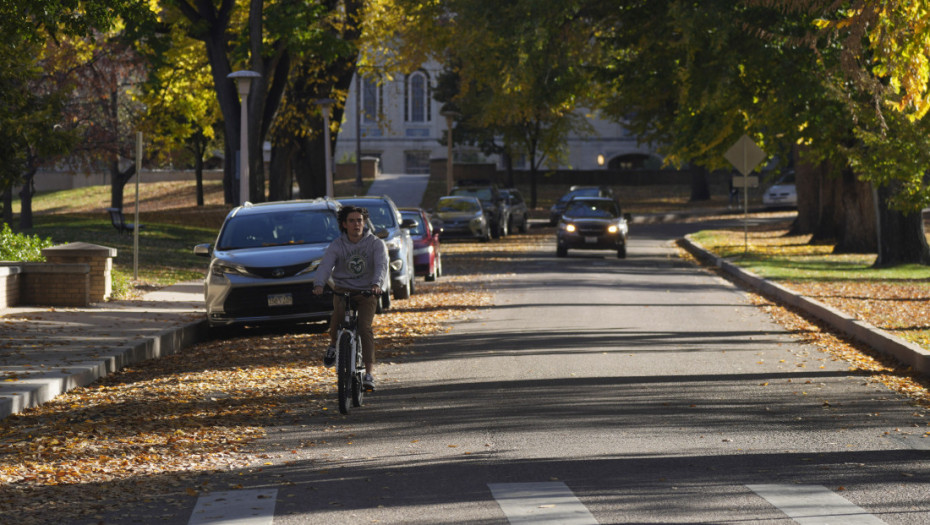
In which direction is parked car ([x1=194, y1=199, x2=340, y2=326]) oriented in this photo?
toward the camera

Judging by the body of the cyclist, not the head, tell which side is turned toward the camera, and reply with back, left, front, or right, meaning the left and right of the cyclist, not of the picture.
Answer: front

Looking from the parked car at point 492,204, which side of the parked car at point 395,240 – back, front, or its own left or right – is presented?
back

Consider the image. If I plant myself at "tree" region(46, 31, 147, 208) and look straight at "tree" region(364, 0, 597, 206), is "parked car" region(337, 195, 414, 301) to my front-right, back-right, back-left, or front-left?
back-right

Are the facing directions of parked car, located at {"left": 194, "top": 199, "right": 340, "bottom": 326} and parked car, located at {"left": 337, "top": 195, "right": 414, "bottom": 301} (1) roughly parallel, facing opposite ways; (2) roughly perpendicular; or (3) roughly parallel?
roughly parallel

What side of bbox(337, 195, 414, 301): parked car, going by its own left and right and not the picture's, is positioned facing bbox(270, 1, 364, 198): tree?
back

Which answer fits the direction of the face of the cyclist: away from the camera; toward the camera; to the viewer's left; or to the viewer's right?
toward the camera

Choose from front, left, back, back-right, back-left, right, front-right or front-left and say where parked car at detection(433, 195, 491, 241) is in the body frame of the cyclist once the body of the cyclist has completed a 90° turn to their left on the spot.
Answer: left

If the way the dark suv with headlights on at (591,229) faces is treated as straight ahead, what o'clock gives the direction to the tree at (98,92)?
The tree is roughly at 4 o'clock from the dark suv with headlights on.

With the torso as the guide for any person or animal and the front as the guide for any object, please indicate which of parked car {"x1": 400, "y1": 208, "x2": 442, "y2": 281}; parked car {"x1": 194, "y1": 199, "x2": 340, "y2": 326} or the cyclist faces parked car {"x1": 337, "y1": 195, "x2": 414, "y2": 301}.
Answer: parked car {"x1": 400, "y1": 208, "x2": 442, "y2": 281}

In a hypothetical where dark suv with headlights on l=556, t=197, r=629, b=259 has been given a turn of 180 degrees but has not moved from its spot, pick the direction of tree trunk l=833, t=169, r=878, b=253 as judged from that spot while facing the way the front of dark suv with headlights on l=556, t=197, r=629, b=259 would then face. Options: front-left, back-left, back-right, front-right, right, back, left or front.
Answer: right

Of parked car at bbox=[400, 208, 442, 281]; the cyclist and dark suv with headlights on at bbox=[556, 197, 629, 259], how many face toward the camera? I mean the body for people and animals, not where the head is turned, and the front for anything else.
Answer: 3
